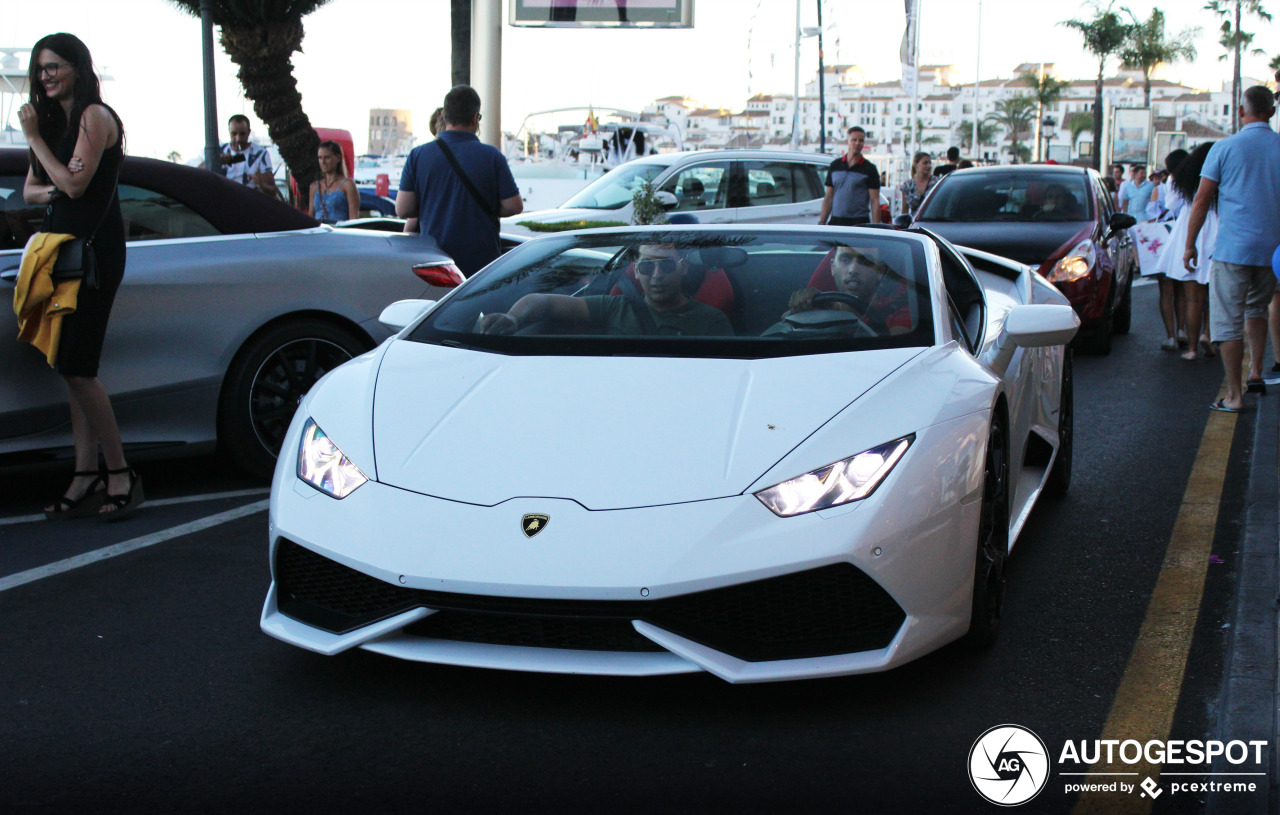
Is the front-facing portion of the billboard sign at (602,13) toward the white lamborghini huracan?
yes

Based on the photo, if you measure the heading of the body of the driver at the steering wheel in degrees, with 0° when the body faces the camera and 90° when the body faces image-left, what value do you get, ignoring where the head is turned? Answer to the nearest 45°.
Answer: approximately 45°

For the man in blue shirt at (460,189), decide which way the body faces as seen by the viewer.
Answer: away from the camera

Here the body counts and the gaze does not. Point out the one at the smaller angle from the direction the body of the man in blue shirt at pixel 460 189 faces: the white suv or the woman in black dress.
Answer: the white suv
